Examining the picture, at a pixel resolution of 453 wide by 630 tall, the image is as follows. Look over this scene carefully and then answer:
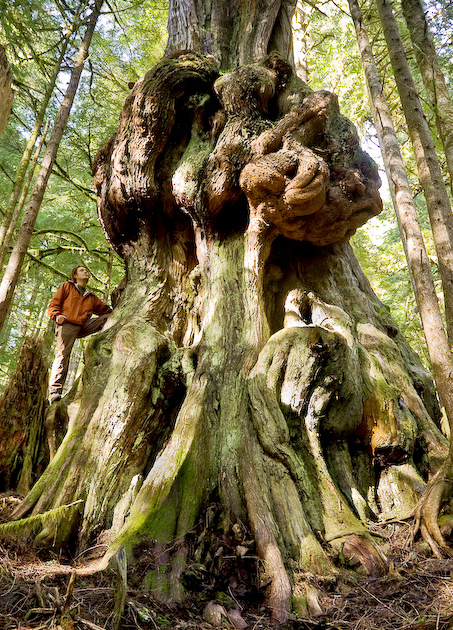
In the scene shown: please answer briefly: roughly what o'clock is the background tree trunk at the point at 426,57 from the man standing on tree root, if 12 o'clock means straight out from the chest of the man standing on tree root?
The background tree trunk is roughly at 10 o'clock from the man standing on tree root.

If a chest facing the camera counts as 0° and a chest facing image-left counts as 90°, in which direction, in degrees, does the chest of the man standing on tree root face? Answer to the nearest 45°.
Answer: approximately 315°
